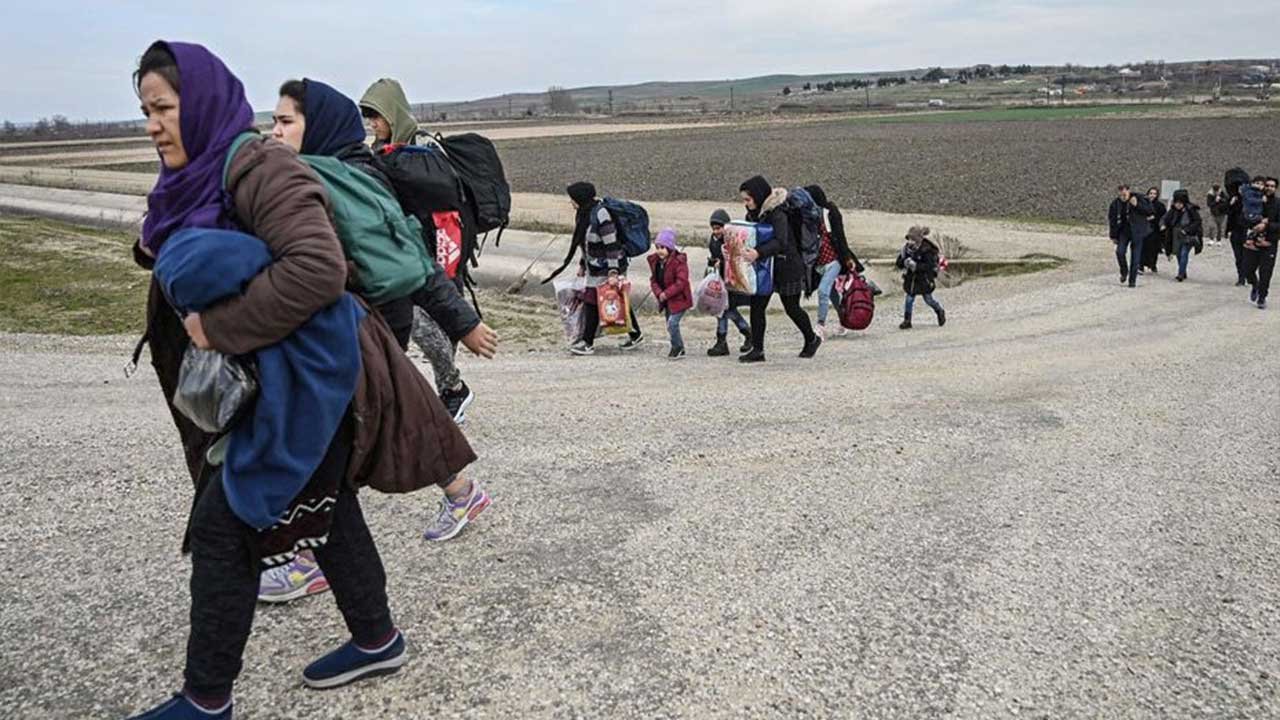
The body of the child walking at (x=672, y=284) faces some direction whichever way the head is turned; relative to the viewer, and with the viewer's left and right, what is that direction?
facing the viewer and to the left of the viewer

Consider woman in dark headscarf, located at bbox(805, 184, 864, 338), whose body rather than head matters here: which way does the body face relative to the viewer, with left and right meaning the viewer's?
facing to the left of the viewer

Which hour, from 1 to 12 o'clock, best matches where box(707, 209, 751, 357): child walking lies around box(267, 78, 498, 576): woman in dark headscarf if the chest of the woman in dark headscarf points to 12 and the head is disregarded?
The child walking is roughly at 4 o'clock from the woman in dark headscarf.

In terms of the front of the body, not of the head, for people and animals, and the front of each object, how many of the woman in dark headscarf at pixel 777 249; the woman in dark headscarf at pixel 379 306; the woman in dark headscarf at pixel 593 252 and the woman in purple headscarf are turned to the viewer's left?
4

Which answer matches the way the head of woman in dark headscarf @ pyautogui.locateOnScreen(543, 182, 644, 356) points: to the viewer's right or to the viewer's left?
to the viewer's left

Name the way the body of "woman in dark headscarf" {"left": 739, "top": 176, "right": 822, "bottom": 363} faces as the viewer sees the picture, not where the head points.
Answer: to the viewer's left

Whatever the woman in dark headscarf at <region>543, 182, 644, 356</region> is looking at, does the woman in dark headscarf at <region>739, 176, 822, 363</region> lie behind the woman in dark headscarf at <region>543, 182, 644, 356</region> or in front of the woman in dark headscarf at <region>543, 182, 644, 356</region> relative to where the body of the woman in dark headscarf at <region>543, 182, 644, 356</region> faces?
behind

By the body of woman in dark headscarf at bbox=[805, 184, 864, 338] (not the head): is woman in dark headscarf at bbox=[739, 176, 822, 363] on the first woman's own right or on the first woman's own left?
on the first woman's own left

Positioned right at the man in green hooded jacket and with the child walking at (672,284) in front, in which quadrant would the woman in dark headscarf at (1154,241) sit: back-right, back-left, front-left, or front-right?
front-right

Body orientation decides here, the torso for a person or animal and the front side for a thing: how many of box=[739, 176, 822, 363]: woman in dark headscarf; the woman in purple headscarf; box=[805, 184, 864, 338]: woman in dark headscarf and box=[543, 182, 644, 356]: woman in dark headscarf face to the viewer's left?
4

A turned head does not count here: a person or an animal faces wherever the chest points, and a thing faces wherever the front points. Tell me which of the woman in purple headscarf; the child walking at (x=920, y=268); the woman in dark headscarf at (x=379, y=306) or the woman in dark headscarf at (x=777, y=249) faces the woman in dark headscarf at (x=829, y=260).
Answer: the child walking

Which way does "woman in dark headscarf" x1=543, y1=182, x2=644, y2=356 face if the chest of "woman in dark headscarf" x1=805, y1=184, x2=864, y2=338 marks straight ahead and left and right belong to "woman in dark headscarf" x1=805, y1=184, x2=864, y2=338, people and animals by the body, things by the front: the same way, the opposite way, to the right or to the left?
the same way

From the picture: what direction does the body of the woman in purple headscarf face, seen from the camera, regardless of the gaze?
to the viewer's left

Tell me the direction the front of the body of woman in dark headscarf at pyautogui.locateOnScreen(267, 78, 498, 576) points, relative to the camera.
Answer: to the viewer's left

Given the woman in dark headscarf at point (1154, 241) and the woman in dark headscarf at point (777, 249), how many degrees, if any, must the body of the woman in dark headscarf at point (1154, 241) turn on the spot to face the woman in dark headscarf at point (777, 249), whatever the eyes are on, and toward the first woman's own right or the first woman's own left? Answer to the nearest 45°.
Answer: approximately 45° to the first woman's own left

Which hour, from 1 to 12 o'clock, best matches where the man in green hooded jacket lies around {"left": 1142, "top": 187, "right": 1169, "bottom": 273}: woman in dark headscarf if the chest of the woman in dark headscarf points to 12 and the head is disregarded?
The man in green hooded jacket is roughly at 11 o'clock from the woman in dark headscarf.

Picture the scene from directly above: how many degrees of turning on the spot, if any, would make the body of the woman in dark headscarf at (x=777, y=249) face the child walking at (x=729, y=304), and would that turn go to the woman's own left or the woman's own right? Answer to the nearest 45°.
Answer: approximately 45° to the woman's own right

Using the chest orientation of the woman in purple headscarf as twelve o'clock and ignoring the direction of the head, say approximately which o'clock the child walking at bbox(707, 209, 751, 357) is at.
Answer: The child walking is roughly at 4 o'clock from the woman in purple headscarf.
